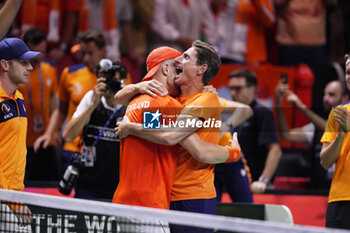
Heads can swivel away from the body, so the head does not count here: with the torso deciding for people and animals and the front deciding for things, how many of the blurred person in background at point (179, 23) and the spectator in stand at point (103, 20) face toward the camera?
2

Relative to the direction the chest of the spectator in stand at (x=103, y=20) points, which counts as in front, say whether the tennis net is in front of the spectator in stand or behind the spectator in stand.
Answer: in front

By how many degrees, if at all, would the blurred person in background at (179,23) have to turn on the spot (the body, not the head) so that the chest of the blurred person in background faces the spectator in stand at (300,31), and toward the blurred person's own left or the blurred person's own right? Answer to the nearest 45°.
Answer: approximately 90° to the blurred person's own left

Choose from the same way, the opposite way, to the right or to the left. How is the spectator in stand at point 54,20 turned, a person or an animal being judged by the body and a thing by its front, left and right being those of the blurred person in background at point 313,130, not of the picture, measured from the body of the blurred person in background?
to the left

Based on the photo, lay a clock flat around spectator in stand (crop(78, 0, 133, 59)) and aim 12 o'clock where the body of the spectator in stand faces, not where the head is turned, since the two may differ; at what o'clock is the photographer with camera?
The photographer with camera is roughly at 12 o'clock from the spectator in stand.

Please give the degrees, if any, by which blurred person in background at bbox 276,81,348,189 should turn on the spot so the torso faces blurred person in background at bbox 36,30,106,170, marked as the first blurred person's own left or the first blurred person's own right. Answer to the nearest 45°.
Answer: approximately 45° to the first blurred person's own right

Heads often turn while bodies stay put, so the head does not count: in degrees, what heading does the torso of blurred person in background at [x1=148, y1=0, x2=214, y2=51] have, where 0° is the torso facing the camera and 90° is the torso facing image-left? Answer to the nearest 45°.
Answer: approximately 0°

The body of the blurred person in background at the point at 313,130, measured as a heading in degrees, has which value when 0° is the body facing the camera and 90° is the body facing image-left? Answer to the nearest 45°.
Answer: approximately 45°

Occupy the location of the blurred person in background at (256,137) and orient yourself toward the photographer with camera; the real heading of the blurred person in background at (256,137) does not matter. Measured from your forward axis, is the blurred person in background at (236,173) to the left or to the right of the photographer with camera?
left

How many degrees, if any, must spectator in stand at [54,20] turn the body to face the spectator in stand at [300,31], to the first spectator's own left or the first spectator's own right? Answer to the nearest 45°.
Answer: approximately 90° to the first spectator's own left

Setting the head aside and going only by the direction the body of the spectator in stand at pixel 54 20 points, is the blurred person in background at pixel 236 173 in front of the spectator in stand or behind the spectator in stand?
in front

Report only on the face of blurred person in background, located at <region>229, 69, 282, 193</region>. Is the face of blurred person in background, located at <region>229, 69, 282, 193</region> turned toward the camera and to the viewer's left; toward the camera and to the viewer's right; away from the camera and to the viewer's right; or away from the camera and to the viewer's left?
toward the camera and to the viewer's left
